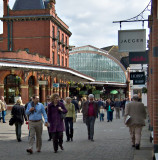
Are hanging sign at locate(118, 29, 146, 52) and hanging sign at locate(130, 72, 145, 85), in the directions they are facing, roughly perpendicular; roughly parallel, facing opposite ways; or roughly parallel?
roughly parallel

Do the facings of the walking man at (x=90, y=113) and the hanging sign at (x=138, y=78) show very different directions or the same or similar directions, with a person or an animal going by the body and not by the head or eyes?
same or similar directions

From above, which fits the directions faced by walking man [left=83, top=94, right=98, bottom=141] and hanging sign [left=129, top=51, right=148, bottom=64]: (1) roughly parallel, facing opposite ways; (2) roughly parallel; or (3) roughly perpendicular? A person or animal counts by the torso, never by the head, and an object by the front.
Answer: roughly parallel

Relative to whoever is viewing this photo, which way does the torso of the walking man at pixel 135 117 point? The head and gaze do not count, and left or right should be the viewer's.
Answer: facing away from the viewer

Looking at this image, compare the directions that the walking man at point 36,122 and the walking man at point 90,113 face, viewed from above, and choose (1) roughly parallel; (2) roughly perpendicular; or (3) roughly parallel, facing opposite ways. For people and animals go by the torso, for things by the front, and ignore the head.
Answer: roughly parallel

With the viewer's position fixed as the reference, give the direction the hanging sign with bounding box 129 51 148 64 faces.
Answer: facing the viewer

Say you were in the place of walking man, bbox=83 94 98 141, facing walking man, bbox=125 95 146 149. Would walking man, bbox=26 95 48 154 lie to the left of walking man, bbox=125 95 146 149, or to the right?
right

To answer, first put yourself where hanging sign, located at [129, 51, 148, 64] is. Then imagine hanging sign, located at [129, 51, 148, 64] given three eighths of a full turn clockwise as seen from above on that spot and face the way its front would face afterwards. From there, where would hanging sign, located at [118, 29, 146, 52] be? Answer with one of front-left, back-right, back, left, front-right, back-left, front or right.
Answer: back-left

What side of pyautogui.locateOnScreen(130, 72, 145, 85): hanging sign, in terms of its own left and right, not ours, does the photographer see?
front

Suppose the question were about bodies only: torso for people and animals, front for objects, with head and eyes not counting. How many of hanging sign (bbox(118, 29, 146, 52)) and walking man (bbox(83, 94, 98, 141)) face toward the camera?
2

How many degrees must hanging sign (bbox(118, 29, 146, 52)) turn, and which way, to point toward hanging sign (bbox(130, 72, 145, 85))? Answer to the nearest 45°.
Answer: approximately 180°

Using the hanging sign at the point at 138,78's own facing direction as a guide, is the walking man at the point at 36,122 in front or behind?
in front

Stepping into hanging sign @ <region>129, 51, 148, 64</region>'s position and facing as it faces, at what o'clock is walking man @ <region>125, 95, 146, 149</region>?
The walking man is roughly at 12 o'clock from the hanging sign.
